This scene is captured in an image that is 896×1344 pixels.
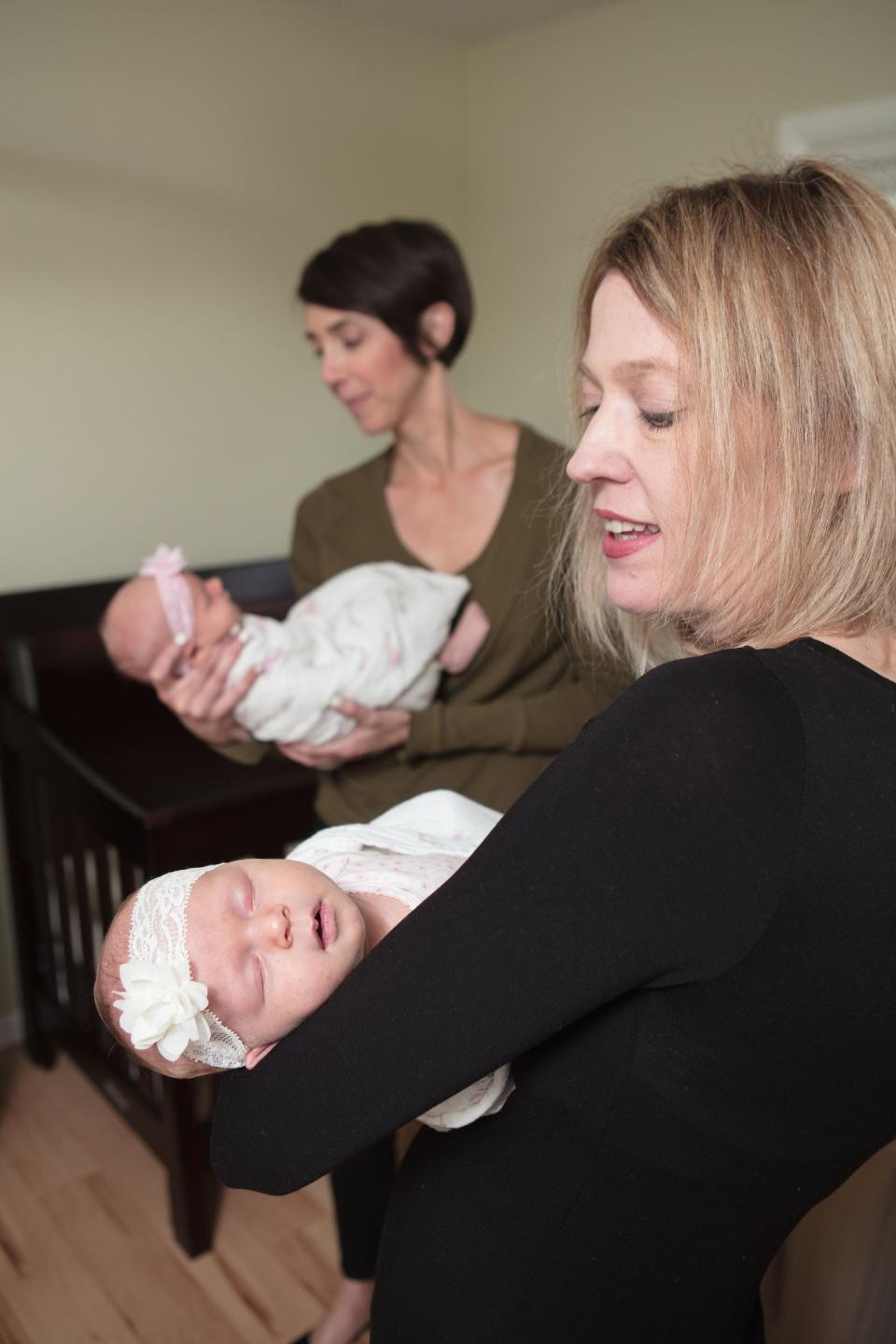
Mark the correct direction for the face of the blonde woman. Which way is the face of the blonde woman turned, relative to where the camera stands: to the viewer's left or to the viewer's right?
to the viewer's left

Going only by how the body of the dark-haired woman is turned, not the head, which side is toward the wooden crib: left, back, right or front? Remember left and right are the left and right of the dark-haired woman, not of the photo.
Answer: right

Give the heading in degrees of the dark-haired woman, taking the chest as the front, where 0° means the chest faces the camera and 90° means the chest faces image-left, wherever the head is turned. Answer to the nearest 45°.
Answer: approximately 45°

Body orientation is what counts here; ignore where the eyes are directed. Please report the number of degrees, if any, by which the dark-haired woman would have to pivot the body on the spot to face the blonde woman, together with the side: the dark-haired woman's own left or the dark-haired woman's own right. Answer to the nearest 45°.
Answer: approximately 45° to the dark-haired woman's own left

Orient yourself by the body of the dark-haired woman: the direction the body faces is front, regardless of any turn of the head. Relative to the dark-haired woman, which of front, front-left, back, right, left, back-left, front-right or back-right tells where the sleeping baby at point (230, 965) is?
front-left
